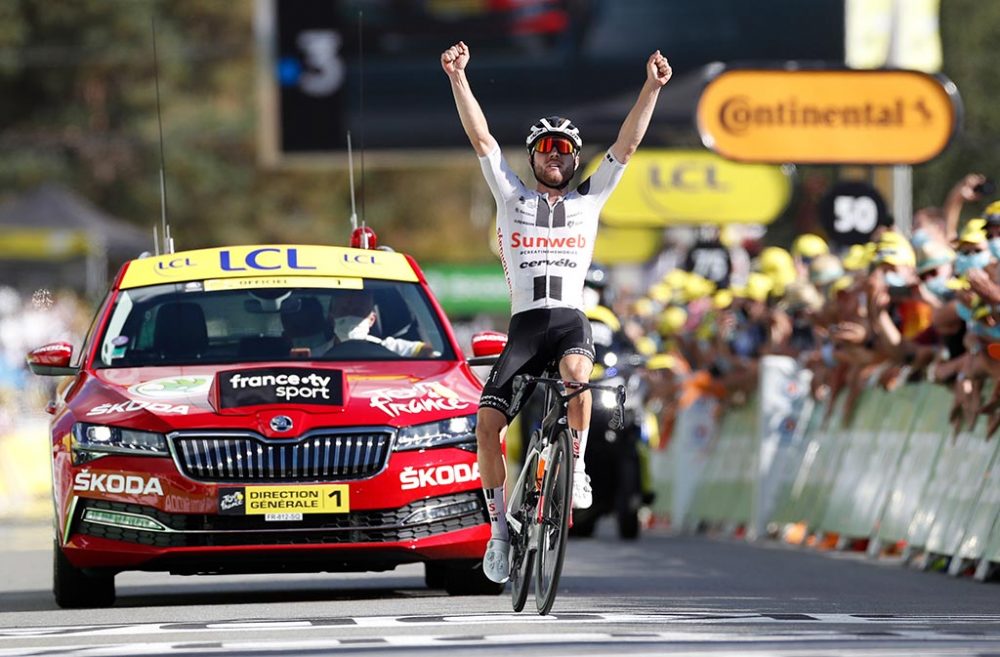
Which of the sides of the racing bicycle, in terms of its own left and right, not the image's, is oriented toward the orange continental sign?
back

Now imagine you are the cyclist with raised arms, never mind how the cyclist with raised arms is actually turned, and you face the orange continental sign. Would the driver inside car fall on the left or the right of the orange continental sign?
left

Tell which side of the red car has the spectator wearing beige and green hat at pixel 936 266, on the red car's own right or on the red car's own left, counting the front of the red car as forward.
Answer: on the red car's own left

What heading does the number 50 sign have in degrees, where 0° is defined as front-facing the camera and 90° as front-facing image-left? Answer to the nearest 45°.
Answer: approximately 0°

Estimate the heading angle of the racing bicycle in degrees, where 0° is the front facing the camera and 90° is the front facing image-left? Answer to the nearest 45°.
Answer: approximately 0°
